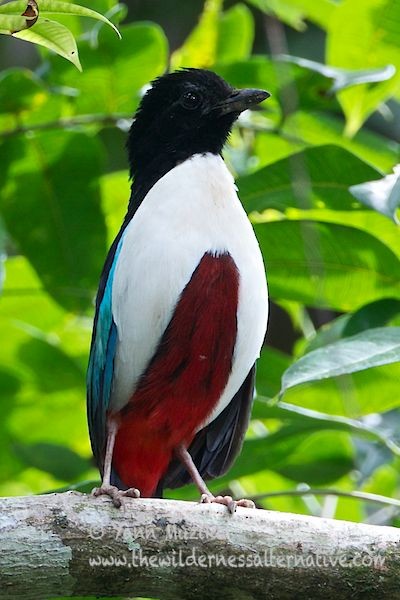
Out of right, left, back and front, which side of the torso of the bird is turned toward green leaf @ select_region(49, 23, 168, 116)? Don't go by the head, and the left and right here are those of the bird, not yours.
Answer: back

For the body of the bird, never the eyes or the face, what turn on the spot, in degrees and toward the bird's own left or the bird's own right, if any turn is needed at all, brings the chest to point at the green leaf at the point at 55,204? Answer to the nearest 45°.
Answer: approximately 180°

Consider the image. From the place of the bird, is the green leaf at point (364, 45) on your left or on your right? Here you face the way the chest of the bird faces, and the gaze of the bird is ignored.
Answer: on your left

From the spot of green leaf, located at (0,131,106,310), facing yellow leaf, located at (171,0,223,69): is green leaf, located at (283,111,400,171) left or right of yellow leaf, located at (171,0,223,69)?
right

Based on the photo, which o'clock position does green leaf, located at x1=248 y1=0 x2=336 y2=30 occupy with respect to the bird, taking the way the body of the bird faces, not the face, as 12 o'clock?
The green leaf is roughly at 8 o'clock from the bird.
